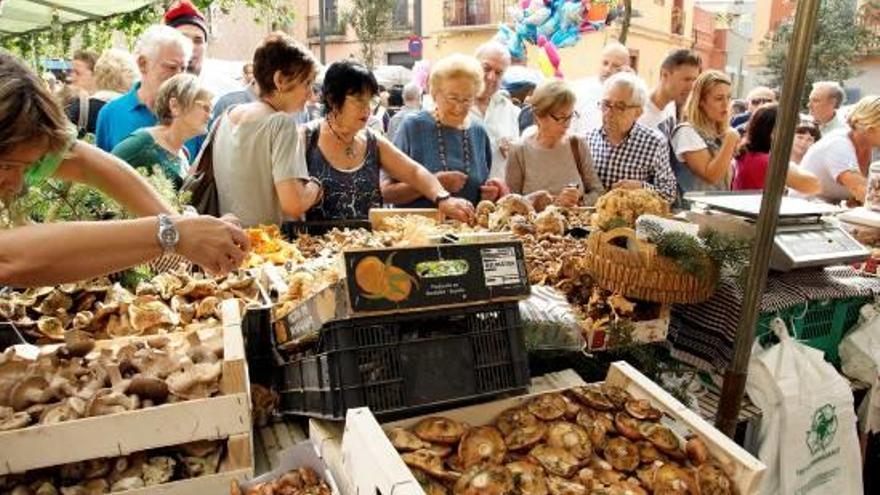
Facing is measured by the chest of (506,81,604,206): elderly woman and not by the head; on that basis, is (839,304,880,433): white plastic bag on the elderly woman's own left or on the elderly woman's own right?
on the elderly woman's own left

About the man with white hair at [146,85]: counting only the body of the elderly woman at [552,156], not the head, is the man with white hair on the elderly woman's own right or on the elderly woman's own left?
on the elderly woman's own right

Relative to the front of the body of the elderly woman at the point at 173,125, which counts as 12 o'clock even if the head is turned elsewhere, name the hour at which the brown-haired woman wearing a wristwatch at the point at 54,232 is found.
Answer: the brown-haired woman wearing a wristwatch at the point at 54,232 is roughly at 2 o'clock from the elderly woman at the point at 173,125.

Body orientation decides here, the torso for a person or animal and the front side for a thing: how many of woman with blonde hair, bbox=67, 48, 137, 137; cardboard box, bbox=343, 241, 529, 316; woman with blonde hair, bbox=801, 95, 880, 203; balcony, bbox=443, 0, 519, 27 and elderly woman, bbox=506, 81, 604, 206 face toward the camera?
3

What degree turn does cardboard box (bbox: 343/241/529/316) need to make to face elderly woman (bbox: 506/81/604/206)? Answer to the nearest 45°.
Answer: approximately 180°

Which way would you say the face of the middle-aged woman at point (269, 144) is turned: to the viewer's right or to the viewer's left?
to the viewer's right
